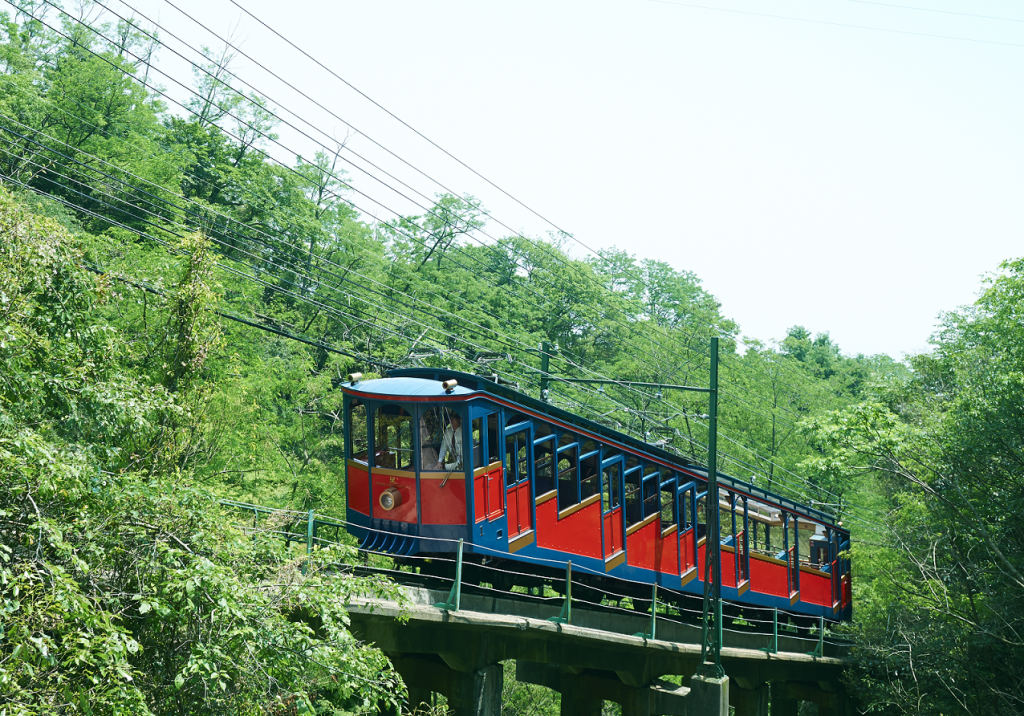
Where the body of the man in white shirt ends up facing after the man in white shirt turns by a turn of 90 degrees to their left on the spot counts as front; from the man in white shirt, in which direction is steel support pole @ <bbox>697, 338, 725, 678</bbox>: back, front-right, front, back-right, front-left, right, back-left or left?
front-left

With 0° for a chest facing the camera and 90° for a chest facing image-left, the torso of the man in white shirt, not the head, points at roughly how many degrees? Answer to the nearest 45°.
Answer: approximately 45°

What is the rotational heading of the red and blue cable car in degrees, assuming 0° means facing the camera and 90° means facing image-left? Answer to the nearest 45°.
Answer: approximately 45°
